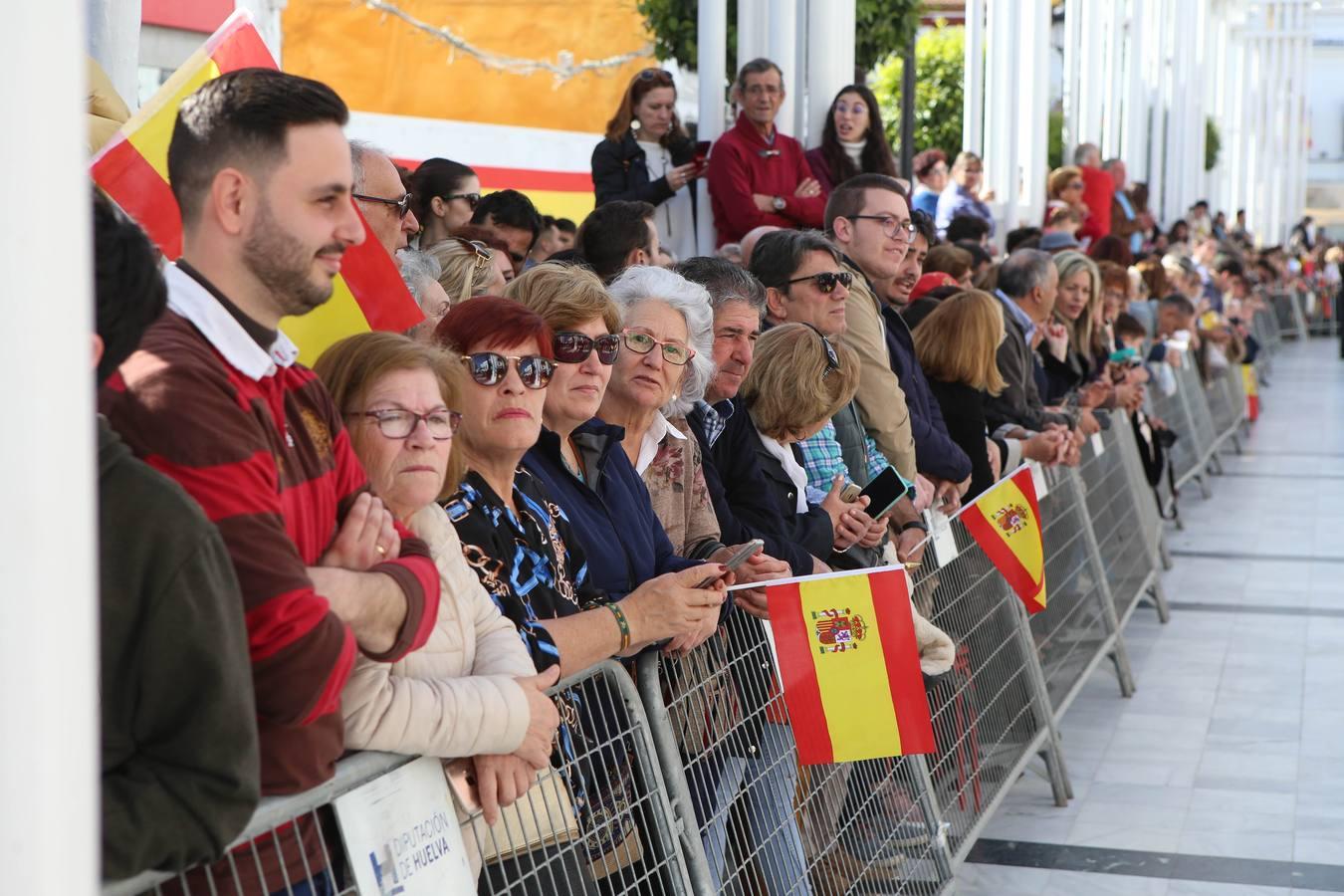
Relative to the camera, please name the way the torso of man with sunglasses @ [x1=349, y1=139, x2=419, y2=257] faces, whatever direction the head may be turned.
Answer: to the viewer's right

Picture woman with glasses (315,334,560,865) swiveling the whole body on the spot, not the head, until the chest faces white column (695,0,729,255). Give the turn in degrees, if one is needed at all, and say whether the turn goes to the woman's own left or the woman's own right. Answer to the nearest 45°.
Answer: approximately 135° to the woman's own left

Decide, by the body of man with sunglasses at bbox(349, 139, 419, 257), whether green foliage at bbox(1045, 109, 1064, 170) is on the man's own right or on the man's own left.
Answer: on the man's own left

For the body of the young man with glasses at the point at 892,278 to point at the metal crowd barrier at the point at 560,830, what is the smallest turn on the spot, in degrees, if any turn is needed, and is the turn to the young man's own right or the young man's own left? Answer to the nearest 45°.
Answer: approximately 45° to the young man's own right

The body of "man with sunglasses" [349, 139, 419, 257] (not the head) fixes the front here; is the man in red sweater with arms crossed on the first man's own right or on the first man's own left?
on the first man's own left

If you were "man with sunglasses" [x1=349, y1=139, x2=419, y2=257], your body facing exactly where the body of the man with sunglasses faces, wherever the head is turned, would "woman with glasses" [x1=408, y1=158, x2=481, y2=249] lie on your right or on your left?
on your left

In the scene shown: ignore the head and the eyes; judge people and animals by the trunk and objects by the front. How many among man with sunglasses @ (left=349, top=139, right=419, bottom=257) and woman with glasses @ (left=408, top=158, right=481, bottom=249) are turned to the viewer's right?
2
